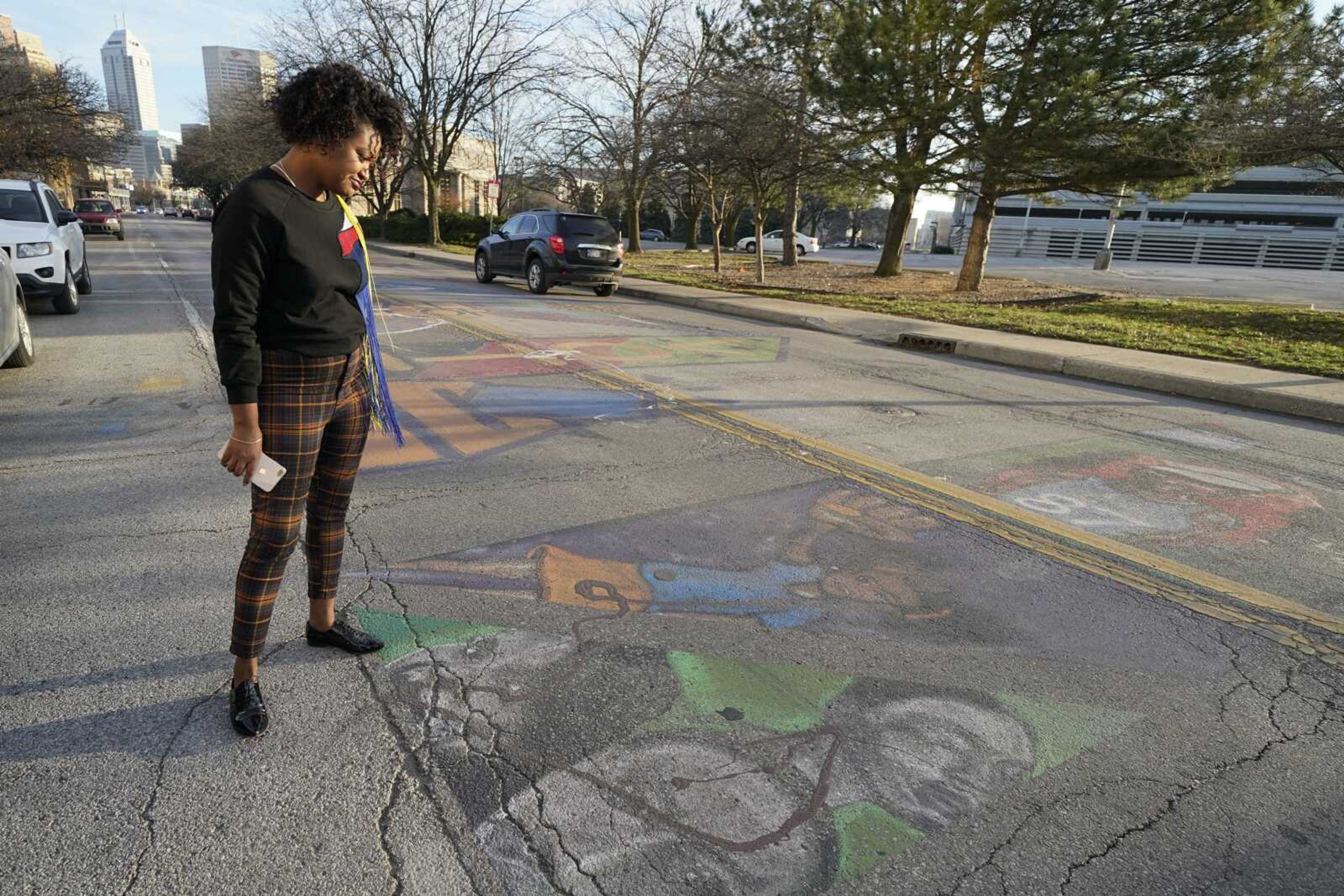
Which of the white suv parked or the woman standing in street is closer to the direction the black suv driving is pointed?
the white suv parked

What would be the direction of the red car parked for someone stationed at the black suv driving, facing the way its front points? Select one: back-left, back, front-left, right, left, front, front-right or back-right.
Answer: front

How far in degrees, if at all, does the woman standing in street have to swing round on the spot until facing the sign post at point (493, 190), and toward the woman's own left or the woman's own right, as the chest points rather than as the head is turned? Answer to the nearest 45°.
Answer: approximately 135° to the woman's own left

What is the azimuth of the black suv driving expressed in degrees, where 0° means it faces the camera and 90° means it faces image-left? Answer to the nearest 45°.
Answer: approximately 135°

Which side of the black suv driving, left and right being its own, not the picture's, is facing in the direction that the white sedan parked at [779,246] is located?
right

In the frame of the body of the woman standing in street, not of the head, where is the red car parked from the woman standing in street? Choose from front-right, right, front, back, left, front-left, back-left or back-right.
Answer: back-left

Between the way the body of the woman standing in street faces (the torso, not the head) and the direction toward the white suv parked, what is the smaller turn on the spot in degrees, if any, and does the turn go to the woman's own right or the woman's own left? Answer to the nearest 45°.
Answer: approximately 135° to the woman's own left

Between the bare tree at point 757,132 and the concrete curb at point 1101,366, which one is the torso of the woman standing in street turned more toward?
the concrete curb

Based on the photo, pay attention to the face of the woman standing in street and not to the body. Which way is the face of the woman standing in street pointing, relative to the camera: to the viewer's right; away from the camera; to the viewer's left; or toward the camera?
to the viewer's right

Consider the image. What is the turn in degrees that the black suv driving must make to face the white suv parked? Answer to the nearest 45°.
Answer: approximately 90° to its left

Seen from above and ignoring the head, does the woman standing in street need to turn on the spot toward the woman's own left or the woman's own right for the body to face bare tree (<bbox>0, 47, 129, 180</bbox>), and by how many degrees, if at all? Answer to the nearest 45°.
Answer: approximately 135° to the woman's own left

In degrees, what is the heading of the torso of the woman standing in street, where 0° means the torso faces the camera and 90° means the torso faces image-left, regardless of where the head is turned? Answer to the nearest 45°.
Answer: approximately 315°
